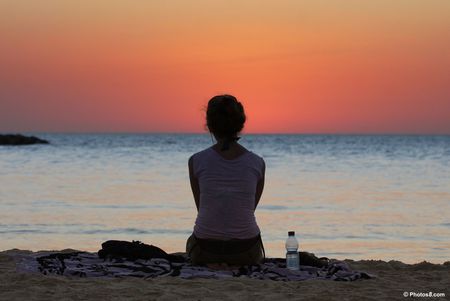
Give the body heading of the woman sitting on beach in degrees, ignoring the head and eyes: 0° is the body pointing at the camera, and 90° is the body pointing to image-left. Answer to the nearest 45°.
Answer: approximately 180°

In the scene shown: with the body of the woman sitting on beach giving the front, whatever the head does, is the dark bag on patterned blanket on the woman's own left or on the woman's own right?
on the woman's own left

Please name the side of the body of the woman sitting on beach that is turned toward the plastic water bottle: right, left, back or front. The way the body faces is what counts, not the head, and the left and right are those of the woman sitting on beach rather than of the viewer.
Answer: right

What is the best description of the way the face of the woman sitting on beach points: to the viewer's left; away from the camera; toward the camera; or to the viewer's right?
away from the camera
